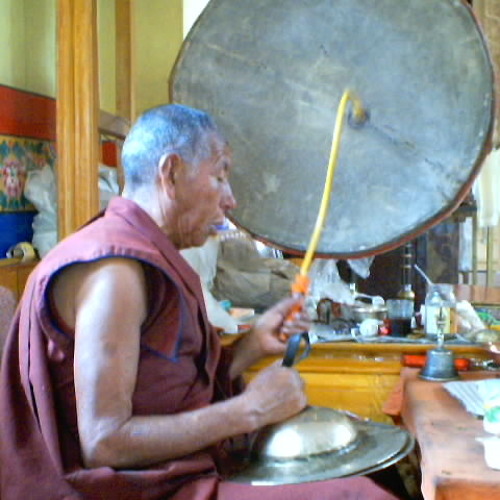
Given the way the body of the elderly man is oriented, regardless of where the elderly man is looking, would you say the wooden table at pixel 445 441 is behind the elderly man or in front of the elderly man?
in front

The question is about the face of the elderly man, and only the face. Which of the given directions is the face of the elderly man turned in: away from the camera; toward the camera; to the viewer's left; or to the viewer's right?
to the viewer's right

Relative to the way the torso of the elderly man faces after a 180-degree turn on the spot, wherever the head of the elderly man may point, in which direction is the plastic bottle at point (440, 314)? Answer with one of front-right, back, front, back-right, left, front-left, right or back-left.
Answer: back-right

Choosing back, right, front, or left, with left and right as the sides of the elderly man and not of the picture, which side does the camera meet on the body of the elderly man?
right

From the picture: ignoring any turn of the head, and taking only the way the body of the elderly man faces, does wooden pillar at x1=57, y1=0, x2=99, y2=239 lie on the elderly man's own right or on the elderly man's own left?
on the elderly man's own left

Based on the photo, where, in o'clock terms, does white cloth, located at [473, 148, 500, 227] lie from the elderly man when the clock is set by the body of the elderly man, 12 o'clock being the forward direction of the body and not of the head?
The white cloth is roughly at 10 o'clock from the elderly man.

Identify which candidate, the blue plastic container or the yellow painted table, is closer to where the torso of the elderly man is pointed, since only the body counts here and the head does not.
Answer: the yellow painted table

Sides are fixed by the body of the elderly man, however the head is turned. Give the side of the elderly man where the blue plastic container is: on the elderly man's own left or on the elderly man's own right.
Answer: on the elderly man's own left
